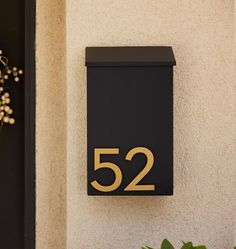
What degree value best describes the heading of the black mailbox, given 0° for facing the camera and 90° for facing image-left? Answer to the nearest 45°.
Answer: approximately 0°
